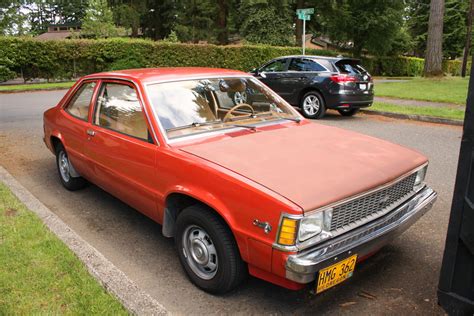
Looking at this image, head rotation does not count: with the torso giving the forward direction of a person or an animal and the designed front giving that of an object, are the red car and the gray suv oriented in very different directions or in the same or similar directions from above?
very different directions

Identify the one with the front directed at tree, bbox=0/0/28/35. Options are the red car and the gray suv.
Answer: the gray suv

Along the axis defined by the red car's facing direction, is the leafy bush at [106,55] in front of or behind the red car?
behind

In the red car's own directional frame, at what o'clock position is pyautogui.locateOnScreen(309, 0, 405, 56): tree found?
The tree is roughly at 8 o'clock from the red car.

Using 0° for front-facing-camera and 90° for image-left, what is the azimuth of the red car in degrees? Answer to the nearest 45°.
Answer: approximately 315°

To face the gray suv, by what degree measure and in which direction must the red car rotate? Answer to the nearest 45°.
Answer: approximately 135° to its left

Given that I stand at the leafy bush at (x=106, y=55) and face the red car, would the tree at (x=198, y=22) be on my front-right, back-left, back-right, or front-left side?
back-left

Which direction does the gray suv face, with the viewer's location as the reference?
facing away from the viewer and to the left of the viewer

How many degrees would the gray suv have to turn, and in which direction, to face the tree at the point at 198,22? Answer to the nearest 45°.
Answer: approximately 45° to its right

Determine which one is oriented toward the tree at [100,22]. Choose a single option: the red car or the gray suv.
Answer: the gray suv
